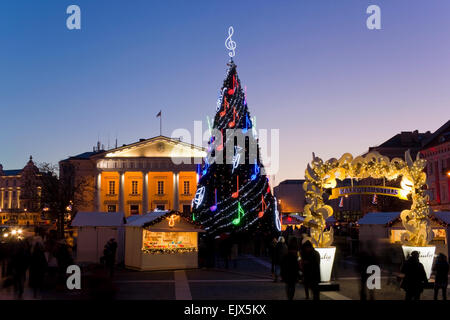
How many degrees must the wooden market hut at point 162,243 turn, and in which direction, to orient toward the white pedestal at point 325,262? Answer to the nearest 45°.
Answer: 0° — it already faces it

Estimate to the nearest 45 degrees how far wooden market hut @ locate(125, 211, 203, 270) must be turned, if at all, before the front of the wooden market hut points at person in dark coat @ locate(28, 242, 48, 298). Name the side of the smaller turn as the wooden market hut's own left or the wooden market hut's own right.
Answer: approximately 90° to the wooden market hut's own right

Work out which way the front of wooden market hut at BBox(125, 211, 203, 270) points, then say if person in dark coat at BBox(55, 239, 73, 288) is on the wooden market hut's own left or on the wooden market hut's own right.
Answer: on the wooden market hut's own right

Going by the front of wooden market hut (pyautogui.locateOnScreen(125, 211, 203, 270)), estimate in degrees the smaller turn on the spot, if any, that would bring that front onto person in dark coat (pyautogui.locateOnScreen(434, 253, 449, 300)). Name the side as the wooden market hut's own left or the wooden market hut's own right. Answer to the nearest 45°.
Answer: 0° — it already faces them

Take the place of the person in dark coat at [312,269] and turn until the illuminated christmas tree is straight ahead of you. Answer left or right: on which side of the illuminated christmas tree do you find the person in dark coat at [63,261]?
left

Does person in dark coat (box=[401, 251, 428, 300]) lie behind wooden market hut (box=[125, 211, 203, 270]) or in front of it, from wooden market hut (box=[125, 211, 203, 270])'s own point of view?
in front

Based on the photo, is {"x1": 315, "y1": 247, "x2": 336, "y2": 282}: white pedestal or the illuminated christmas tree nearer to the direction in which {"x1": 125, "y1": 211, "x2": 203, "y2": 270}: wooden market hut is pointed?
the white pedestal

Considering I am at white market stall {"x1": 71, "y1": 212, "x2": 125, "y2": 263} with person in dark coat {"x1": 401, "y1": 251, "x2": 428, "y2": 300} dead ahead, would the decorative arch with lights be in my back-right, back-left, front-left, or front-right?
front-left

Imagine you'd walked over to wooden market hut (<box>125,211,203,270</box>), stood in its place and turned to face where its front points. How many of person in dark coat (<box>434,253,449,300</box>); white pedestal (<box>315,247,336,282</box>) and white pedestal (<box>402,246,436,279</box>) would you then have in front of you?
3
